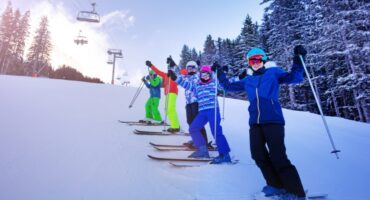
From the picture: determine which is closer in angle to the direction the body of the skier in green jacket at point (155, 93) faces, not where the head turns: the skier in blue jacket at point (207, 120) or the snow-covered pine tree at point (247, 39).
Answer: the skier in blue jacket

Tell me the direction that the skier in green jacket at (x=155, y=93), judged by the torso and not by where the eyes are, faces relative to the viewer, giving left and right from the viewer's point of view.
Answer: facing the viewer and to the left of the viewer

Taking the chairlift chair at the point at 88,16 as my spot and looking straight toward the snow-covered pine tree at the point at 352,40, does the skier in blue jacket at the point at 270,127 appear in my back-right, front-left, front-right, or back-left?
front-right

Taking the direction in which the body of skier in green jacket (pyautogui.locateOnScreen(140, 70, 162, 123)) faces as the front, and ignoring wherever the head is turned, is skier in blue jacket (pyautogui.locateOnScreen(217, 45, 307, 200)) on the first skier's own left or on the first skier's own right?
on the first skier's own left

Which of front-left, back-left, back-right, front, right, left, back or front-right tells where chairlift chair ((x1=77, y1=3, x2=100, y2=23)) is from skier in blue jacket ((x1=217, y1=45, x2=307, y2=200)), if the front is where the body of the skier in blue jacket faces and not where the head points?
right

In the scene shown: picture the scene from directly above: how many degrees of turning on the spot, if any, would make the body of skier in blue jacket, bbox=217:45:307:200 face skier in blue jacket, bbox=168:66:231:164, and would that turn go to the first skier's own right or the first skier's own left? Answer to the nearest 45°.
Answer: approximately 90° to the first skier's own right

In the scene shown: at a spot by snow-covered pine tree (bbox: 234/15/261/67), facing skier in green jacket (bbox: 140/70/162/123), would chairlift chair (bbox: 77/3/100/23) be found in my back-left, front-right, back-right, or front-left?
front-right

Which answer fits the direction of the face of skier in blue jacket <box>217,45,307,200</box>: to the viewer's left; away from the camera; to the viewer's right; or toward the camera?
toward the camera

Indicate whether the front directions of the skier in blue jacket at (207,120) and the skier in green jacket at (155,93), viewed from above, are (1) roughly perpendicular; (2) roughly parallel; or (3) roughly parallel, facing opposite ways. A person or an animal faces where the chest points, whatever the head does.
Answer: roughly parallel

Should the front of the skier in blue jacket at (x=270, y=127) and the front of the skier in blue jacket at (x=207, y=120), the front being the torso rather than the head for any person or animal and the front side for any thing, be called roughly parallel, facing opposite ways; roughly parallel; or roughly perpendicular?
roughly parallel

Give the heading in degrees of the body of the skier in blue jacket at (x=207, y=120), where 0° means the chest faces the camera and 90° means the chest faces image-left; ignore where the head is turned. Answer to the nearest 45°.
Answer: approximately 45°

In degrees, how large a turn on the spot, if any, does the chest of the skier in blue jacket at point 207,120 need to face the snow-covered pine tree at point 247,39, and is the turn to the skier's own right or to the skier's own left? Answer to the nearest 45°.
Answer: approximately 135° to the skier's own right

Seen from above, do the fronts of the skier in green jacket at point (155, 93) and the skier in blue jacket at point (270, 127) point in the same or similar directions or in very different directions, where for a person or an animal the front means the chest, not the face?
same or similar directions

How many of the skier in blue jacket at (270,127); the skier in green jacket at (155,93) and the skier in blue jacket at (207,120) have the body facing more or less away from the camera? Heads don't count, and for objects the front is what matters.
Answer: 0
